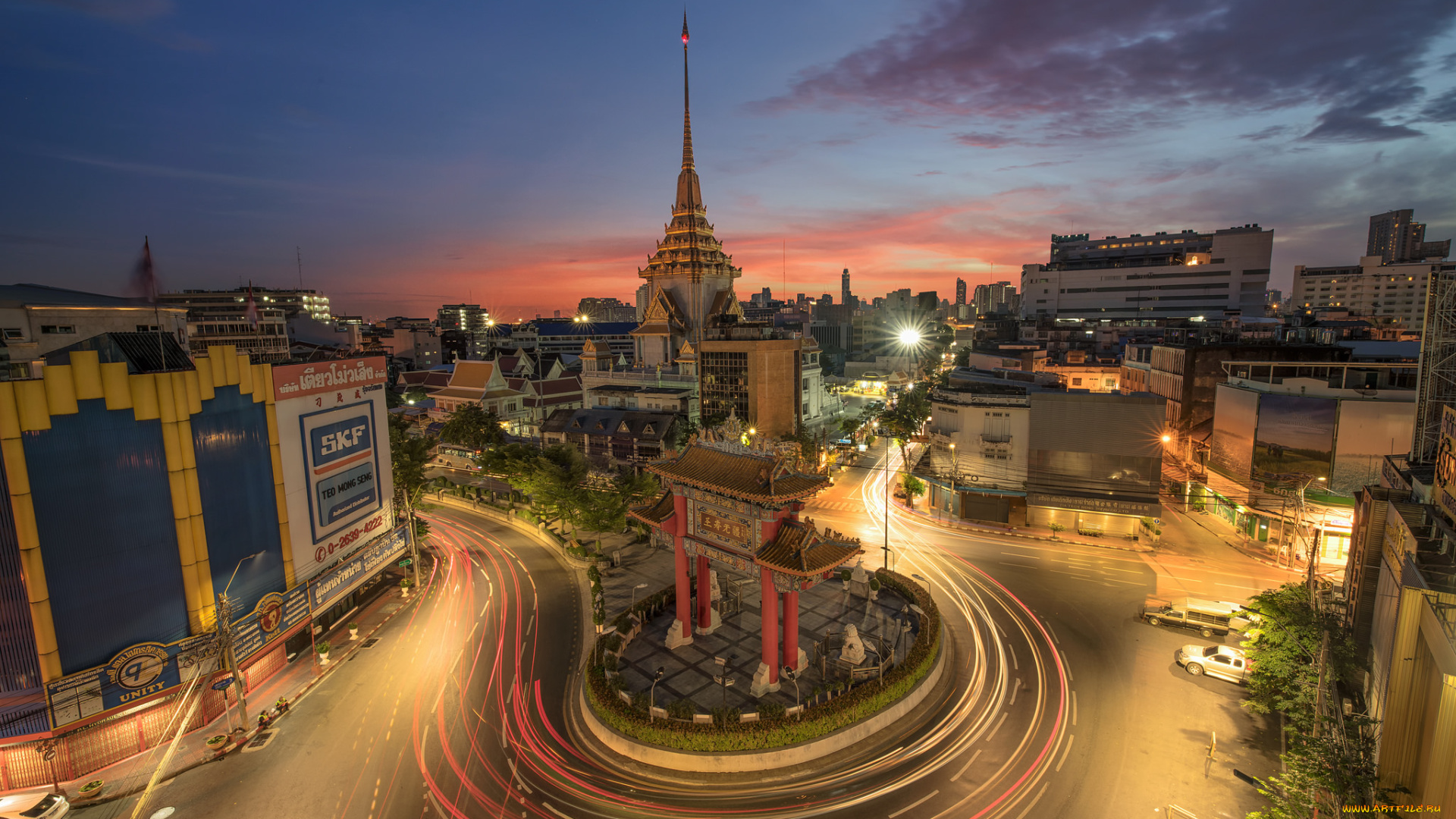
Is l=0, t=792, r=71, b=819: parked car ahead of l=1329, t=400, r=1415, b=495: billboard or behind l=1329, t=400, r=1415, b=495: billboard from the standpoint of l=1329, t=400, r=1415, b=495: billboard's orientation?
ahead

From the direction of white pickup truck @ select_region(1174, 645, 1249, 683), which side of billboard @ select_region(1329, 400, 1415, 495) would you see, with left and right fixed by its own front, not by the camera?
front

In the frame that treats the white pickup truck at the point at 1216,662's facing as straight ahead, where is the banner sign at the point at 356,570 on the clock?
The banner sign is roughly at 11 o'clock from the white pickup truck.

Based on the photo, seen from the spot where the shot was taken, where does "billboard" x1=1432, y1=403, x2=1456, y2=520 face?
facing the viewer and to the left of the viewer

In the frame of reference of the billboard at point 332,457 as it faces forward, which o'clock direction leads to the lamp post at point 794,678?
The lamp post is roughly at 12 o'clock from the billboard.

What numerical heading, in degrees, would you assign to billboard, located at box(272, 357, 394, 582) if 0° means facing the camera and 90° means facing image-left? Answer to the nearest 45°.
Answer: approximately 315°

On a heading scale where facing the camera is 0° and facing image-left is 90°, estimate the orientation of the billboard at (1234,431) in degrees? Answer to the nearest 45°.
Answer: approximately 45°

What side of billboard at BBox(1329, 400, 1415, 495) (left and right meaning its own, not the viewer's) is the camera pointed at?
front

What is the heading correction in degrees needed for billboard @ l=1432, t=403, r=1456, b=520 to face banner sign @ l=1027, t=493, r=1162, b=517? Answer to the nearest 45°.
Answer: approximately 90° to its right

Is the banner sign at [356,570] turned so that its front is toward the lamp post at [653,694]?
yes

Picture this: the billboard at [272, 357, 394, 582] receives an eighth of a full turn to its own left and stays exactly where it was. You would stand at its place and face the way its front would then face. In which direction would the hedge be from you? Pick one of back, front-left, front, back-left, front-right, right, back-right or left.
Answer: front-right

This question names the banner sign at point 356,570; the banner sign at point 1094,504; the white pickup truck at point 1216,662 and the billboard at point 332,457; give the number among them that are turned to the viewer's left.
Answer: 1

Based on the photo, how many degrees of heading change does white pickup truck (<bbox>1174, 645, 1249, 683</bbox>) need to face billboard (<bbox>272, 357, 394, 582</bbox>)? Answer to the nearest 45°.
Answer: approximately 45° to its left

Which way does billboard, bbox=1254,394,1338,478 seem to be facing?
toward the camera

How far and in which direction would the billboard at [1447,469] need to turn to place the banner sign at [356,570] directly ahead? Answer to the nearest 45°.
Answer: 0° — it already faces it

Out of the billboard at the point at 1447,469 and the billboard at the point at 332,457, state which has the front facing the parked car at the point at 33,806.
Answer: the billboard at the point at 1447,469

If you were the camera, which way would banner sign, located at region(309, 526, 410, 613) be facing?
facing the viewer and to the right of the viewer

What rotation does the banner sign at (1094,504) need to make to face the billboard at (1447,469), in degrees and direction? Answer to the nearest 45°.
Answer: approximately 45° to its left
